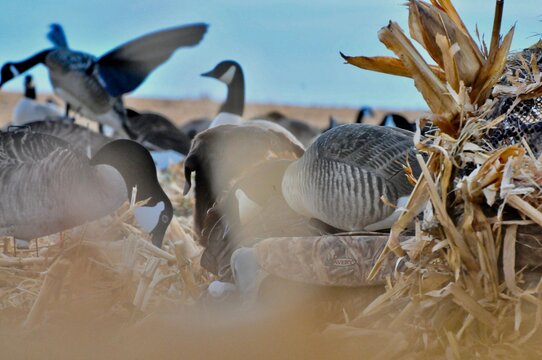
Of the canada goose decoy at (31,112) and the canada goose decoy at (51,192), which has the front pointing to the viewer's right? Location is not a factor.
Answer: the canada goose decoy at (51,192)

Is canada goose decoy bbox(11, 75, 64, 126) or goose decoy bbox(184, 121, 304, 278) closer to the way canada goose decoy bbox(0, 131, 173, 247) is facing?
the goose decoy

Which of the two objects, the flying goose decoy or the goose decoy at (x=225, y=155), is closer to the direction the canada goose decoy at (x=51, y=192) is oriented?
the goose decoy

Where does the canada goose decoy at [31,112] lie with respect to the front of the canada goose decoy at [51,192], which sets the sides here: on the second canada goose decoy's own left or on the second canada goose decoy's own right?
on the second canada goose decoy's own left

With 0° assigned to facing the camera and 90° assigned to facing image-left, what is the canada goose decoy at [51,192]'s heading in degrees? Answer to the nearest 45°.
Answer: approximately 270°

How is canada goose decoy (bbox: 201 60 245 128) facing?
to the viewer's left
